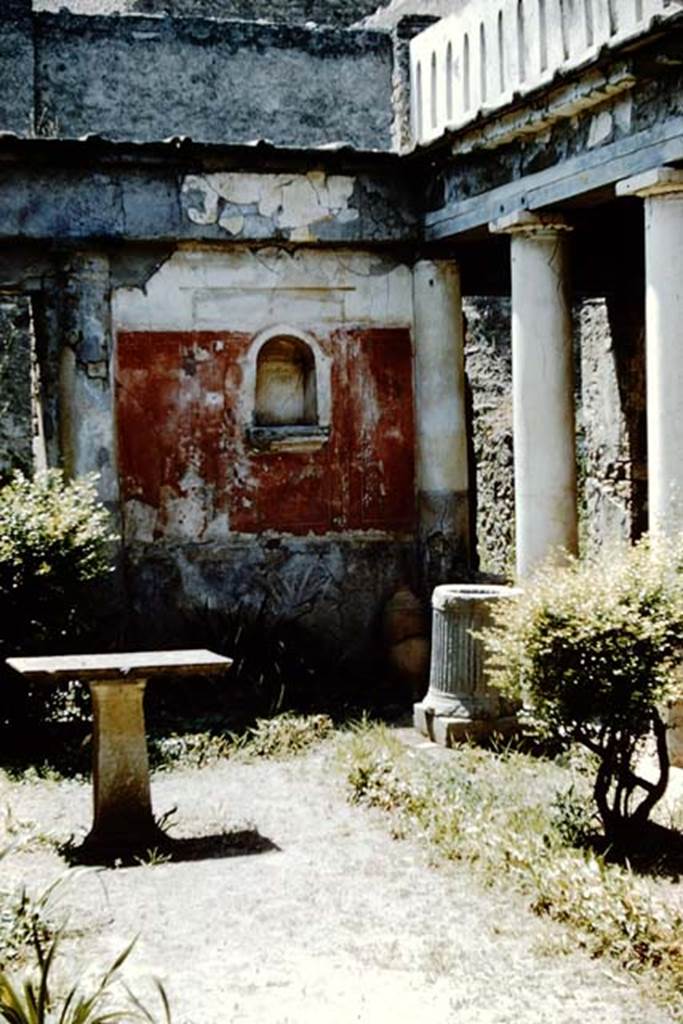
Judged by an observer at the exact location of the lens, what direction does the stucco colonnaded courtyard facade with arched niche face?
facing the viewer

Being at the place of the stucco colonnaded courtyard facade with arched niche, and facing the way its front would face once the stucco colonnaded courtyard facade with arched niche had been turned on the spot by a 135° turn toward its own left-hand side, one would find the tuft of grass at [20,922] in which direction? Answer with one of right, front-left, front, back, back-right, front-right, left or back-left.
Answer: back-right

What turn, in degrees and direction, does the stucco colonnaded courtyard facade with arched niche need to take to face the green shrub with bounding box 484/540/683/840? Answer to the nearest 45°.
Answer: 0° — it already faces it

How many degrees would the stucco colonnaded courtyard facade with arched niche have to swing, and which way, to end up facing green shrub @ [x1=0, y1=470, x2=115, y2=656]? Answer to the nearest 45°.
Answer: approximately 45° to its right

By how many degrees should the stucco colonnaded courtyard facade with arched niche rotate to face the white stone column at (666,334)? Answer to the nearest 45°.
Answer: approximately 45° to its left
